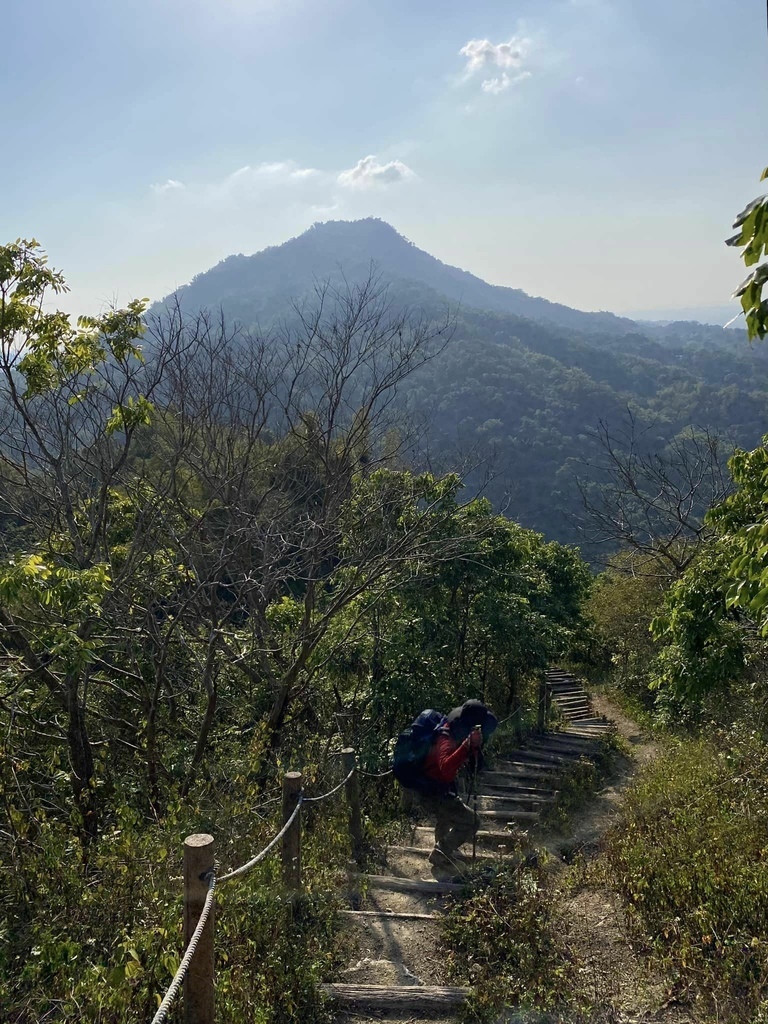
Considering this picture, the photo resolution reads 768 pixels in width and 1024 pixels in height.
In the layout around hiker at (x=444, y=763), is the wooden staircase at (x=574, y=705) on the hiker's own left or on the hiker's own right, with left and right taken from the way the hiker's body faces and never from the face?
on the hiker's own left

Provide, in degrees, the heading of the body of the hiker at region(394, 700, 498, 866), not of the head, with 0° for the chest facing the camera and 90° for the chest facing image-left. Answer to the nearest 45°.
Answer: approximately 270°

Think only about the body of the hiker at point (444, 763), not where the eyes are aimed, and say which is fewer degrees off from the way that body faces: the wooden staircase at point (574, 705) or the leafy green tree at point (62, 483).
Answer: the wooden staircase

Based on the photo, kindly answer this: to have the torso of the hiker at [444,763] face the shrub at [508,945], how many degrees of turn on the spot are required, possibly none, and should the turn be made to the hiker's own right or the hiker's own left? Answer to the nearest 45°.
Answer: approximately 90° to the hiker's own right

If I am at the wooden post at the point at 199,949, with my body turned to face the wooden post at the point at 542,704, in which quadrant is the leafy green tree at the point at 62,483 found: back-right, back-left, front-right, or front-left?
front-left
